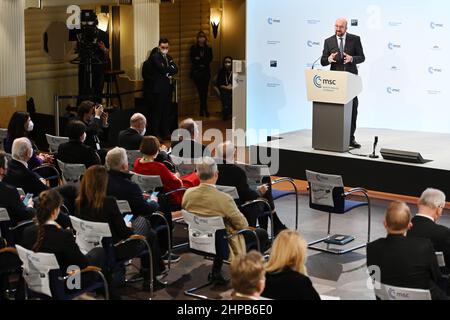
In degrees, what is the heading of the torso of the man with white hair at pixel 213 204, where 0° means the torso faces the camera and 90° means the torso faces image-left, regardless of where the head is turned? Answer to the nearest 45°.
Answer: approximately 225°

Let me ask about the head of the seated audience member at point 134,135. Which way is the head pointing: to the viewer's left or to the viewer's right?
to the viewer's right

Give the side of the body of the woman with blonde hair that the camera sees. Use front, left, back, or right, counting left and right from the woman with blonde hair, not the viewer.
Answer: back

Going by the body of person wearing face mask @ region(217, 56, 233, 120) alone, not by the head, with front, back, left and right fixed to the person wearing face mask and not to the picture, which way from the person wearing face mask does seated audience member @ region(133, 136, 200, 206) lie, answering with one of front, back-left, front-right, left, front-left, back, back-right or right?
front

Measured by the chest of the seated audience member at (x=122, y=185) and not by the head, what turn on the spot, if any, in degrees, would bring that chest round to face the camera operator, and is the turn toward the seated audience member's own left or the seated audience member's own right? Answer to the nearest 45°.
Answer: approximately 45° to the seated audience member's own left

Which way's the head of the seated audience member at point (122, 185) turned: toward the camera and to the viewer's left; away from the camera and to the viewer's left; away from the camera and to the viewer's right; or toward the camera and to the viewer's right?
away from the camera and to the viewer's right

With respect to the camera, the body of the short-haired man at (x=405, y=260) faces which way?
away from the camera

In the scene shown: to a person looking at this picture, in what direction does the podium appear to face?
facing the viewer and to the left of the viewer

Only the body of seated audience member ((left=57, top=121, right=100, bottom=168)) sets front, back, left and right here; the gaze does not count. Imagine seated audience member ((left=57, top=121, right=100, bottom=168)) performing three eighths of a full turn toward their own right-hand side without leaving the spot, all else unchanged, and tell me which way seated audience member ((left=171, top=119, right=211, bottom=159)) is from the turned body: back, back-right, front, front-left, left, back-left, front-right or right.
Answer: left

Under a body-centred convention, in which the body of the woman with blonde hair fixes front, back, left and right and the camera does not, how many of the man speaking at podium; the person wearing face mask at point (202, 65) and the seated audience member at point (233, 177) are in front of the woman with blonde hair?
3

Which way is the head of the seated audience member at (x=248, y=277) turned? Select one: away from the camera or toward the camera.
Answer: away from the camera

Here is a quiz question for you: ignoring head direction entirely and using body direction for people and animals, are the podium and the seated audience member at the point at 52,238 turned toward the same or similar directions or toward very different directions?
very different directions

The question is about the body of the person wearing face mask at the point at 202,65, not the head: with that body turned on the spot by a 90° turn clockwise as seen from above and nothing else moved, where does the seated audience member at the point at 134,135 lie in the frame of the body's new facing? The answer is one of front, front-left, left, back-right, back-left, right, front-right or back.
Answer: left
